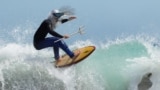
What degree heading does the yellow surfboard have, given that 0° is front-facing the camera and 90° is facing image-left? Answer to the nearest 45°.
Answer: approximately 270°

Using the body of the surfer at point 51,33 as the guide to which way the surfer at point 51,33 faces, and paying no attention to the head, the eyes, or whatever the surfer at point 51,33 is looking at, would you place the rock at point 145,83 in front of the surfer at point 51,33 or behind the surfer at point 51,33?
in front
